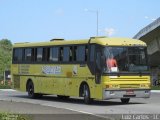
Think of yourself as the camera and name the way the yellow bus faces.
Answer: facing the viewer and to the right of the viewer
